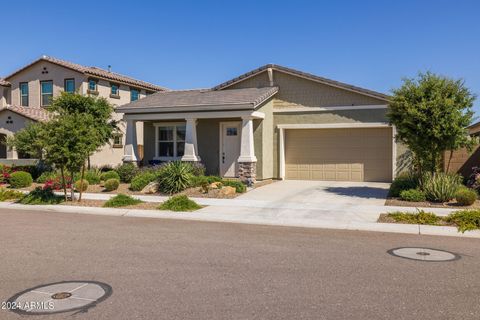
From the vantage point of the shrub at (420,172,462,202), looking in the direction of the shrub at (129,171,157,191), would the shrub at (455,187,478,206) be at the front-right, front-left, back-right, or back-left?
back-left

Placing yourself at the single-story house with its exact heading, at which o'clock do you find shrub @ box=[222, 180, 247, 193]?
The shrub is roughly at 1 o'clock from the single-story house.

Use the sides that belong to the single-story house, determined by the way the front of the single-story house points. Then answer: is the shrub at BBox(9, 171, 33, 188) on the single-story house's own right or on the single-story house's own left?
on the single-story house's own right

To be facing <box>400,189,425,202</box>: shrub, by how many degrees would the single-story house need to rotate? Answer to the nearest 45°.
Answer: approximately 45° to its left

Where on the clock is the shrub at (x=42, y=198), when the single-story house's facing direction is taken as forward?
The shrub is roughly at 2 o'clock from the single-story house.

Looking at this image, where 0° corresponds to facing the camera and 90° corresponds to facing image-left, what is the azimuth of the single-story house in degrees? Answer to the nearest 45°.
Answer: approximately 0°

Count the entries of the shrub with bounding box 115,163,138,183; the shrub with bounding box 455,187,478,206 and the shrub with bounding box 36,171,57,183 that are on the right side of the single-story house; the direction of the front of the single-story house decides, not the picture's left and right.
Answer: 2

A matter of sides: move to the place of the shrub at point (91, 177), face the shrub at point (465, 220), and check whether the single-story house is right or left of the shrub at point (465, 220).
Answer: left

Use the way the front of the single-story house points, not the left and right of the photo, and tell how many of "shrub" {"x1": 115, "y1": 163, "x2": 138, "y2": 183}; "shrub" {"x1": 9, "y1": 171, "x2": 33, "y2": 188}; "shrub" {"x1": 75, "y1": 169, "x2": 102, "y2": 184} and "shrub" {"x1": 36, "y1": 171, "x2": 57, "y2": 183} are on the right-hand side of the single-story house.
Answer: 4

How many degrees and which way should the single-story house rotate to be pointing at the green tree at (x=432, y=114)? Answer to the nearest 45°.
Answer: approximately 45° to its left
